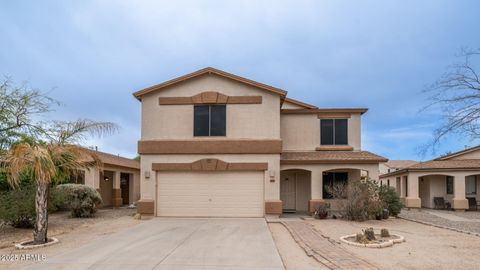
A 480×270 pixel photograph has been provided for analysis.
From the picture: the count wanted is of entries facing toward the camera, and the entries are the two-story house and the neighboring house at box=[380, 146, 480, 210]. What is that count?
2

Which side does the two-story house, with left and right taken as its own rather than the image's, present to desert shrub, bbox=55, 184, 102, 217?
right

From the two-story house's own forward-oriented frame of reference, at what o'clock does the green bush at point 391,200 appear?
The green bush is roughly at 9 o'clock from the two-story house.

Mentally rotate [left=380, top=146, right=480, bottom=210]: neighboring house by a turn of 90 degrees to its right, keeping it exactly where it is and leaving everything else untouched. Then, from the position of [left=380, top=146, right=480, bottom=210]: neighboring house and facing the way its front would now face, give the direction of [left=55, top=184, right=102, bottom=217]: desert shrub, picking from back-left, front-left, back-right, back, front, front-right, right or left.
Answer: front-left

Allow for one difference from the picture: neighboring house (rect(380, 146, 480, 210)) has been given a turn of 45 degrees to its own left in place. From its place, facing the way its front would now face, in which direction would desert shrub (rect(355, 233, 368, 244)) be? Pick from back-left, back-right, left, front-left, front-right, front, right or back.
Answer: front-right

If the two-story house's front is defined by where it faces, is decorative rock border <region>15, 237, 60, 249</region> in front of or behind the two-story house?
in front

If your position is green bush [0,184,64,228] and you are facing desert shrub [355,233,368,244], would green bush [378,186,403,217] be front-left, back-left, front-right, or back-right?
front-left

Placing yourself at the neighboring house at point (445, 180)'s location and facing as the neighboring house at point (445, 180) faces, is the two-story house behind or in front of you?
in front

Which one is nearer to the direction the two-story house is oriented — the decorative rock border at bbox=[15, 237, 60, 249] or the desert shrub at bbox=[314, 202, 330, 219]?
the decorative rock border

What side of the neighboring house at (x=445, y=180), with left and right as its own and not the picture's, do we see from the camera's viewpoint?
front

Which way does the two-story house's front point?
toward the camera

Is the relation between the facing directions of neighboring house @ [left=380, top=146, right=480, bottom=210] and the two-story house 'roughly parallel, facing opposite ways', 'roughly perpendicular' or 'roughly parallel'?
roughly parallel

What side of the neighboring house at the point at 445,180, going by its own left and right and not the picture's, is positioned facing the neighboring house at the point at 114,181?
right
